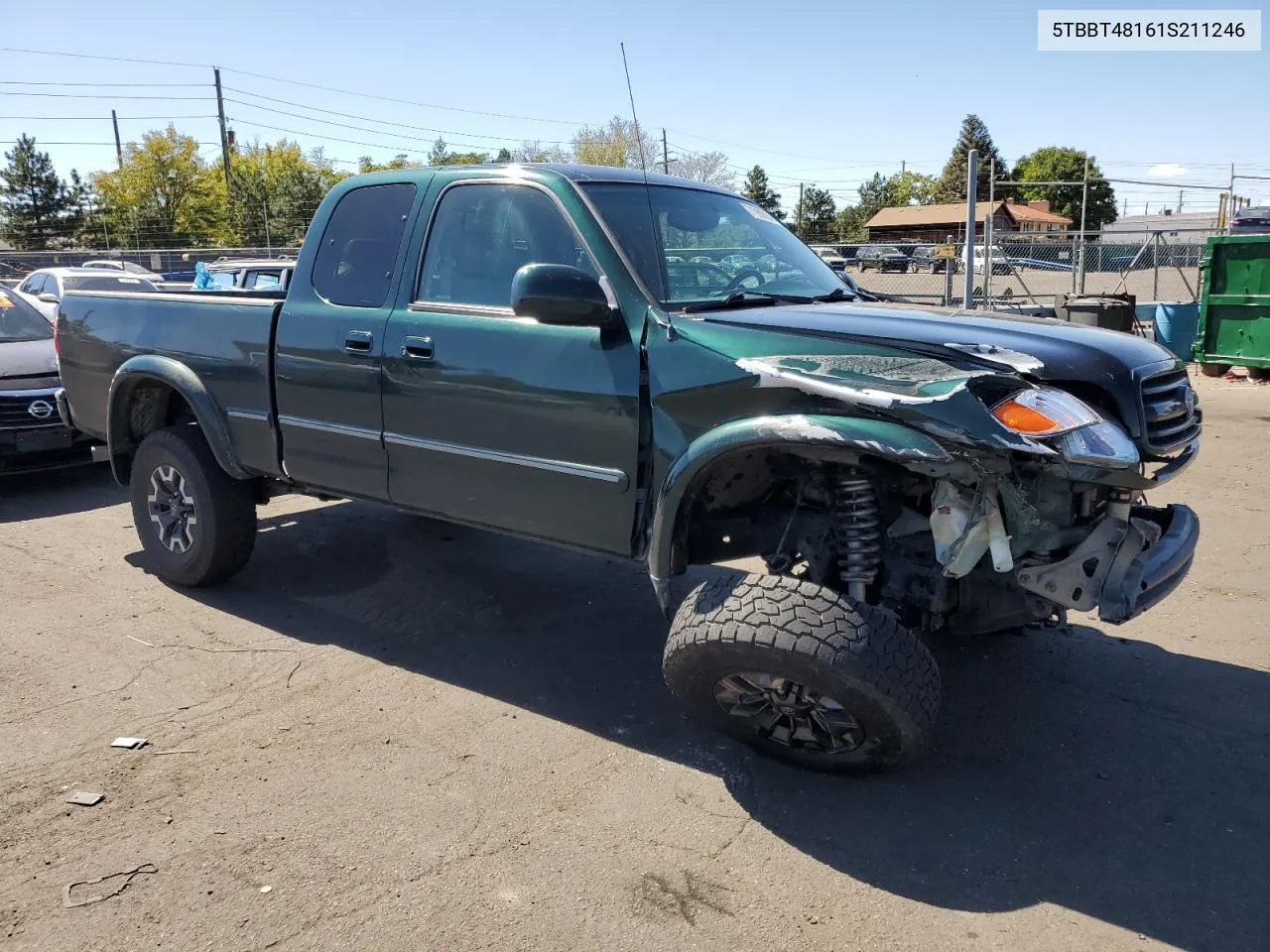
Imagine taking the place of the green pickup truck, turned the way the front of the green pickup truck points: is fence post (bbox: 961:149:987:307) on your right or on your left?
on your left

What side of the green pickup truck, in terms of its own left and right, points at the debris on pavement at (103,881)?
right

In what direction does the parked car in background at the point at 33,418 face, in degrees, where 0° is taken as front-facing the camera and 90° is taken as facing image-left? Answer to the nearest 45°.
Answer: approximately 0°

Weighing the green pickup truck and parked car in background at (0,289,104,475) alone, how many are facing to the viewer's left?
0

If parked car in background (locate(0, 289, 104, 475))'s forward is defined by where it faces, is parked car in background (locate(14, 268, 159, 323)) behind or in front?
behind

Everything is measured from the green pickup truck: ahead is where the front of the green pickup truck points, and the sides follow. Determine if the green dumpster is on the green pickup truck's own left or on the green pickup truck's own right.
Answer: on the green pickup truck's own left

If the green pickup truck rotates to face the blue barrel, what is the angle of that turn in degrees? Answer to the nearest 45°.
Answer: approximately 90° to its left

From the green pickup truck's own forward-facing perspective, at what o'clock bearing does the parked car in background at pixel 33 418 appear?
The parked car in background is roughly at 6 o'clock from the green pickup truck.

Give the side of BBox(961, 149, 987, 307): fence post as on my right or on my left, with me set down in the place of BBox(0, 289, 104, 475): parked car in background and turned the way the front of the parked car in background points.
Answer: on my left

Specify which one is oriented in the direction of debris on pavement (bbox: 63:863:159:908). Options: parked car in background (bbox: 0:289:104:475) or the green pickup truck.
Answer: the parked car in background

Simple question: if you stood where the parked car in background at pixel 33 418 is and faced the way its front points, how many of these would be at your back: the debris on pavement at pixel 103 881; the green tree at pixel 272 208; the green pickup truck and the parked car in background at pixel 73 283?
2

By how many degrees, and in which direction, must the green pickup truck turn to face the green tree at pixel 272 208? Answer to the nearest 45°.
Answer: approximately 135° to its left

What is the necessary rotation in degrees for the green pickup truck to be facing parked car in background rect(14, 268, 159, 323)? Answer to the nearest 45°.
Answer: approximately 180°

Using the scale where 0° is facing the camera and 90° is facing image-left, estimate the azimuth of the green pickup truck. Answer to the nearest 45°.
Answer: approximately 315°
